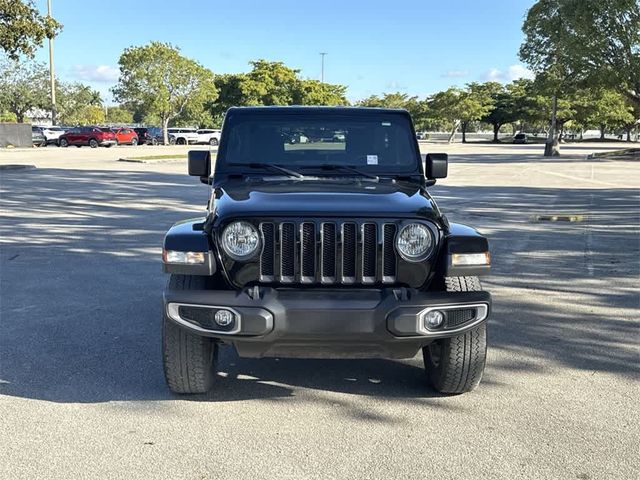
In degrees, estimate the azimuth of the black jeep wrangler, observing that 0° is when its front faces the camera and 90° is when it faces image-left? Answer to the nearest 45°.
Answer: approximately 0°

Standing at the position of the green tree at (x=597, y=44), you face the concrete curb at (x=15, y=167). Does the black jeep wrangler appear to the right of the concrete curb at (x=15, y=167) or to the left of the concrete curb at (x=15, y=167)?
left

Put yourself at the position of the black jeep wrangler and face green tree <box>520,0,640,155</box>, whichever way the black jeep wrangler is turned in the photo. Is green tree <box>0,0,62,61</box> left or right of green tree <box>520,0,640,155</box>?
left

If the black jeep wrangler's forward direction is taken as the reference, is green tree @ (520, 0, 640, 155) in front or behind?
behind

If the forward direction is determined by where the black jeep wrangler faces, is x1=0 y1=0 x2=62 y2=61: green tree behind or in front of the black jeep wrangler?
behind

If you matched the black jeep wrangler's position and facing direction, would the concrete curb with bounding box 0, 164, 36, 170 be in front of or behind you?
behind
